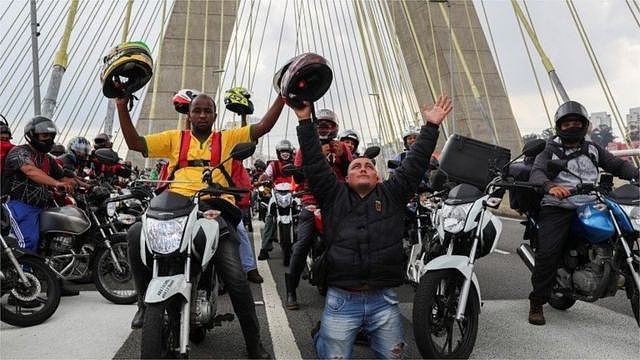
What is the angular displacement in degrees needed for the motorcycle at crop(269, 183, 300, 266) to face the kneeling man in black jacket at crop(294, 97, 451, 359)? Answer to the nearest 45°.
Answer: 0° — it already faces them

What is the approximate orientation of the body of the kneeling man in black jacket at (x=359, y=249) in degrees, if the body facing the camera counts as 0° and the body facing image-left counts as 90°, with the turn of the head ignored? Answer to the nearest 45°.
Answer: approximately 0°

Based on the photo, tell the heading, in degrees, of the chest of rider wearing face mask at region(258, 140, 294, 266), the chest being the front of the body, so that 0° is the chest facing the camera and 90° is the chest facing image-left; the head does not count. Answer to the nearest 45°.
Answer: approximately 0°

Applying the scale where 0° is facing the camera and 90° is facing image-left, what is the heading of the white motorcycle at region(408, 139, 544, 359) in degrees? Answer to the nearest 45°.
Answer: approximately 45°
